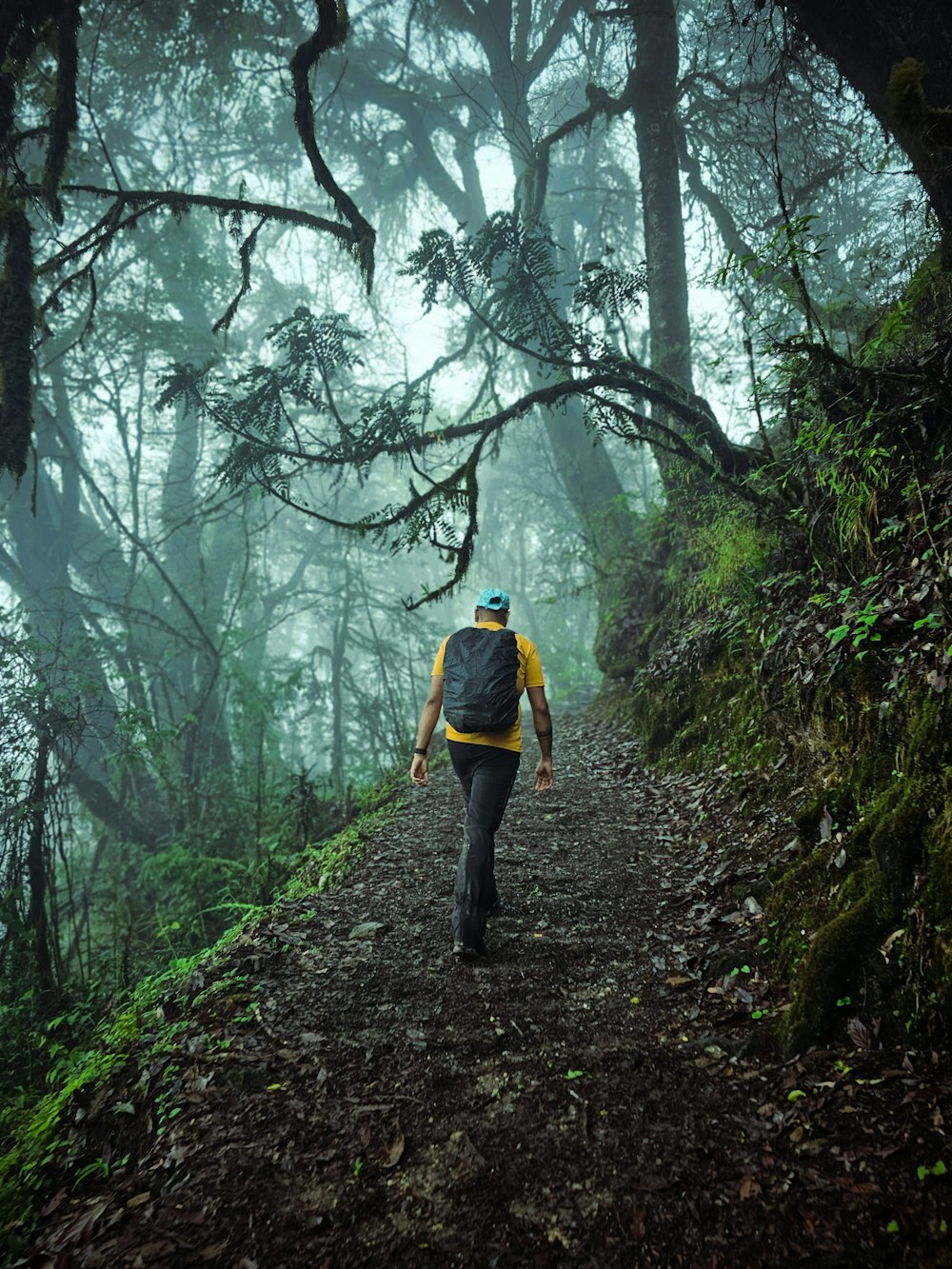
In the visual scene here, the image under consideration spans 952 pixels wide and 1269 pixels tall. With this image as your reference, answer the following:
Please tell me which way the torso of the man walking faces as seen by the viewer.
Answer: away from the camera

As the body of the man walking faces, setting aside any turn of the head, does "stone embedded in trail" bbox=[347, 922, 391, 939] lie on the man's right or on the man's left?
on the man's left

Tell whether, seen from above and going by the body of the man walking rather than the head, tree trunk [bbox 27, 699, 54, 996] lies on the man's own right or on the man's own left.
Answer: on the man's own left

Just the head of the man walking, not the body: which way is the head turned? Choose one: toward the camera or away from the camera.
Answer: away from the camera

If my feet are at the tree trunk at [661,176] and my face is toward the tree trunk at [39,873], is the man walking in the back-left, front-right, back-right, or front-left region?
front-left

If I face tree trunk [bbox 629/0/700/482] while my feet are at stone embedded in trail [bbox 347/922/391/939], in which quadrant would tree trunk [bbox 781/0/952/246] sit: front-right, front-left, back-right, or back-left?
front-right
